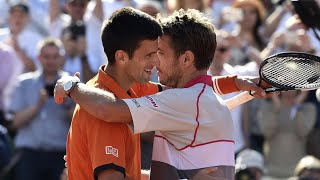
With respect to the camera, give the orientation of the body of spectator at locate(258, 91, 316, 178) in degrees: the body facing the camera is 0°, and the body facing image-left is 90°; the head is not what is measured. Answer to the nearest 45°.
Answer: approximately 0°

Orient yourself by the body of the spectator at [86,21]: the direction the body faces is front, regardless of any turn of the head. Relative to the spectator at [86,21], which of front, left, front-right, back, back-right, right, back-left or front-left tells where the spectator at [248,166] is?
front-left

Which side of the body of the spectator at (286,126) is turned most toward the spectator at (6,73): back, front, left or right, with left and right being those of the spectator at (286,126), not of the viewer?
right

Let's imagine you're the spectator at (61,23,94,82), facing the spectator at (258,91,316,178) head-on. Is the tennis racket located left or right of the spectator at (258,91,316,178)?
right

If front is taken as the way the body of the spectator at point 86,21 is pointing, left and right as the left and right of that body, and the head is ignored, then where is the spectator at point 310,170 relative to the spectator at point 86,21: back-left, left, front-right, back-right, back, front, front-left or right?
front-left

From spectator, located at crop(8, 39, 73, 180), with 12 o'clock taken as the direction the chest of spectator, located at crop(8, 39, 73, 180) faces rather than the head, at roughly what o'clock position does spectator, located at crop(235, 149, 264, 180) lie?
spectator, located at crop(235, 149, 264, 180) is roughly at 10 o'clock from spectator, located at crop(8, 39, 73, 180).

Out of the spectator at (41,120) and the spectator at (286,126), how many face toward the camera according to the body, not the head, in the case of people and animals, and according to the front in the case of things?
2

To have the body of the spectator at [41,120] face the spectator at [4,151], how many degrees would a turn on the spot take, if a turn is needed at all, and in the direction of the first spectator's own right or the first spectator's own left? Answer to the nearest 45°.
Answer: approximately 45° to the first spectator's own right

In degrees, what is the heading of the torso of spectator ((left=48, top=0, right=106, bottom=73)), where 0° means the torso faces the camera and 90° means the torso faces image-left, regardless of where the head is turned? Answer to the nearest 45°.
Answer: approximately 0°
